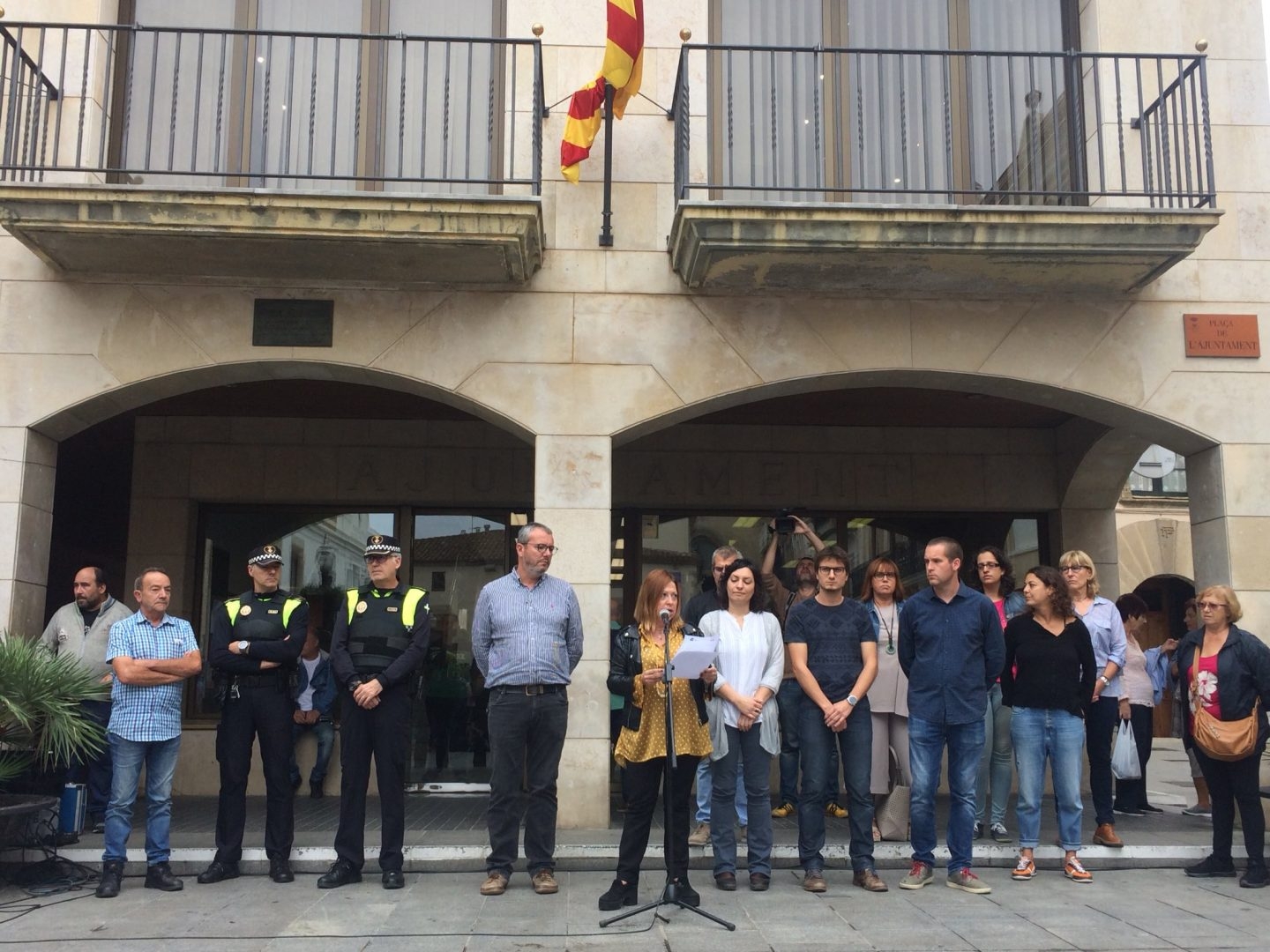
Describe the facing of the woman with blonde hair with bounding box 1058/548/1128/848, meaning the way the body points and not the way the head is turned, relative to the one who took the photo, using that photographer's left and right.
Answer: facing the viewer and to the left of the viewer

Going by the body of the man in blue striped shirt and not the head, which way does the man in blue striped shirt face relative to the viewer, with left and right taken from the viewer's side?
facing the viewer

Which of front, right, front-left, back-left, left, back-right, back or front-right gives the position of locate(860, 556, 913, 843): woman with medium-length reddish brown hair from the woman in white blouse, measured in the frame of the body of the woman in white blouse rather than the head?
back-left

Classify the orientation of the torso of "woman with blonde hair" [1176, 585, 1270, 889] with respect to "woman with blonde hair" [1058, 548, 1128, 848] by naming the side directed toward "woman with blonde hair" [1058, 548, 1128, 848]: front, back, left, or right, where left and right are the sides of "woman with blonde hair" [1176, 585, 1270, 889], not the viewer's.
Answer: right

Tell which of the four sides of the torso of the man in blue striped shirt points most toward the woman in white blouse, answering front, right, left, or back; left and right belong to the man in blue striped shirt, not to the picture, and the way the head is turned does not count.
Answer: left

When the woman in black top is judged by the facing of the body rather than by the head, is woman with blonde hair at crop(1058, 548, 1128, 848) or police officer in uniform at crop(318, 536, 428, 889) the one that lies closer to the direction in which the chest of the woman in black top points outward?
the police officer in uniform

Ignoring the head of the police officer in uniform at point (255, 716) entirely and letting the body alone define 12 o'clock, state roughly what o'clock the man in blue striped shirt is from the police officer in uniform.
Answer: The man in blue striped shirt is roughly at 10 o'clock from the police officer in uniform.

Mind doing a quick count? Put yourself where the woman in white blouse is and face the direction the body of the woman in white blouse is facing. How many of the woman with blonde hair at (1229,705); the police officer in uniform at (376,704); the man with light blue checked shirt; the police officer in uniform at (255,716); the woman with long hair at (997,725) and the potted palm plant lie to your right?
4

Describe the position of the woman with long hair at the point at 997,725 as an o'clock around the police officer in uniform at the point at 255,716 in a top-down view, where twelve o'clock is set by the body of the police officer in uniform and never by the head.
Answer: The woman with long hair is roughly at 9 o'clock from the police officer in uniform.

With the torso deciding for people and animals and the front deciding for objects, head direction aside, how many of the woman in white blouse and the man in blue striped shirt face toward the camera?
2

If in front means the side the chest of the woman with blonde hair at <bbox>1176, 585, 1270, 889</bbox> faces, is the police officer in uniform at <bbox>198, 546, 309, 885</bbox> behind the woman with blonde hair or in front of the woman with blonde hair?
in front

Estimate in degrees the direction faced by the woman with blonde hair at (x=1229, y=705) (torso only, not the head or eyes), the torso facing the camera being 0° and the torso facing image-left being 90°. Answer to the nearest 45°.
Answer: approximately 45°

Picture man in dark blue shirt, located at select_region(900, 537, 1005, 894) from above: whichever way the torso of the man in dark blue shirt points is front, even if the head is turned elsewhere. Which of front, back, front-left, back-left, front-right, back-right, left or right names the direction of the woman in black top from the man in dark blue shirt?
back-left

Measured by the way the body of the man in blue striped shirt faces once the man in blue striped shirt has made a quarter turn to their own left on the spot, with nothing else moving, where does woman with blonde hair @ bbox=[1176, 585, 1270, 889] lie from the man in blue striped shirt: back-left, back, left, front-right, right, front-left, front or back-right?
front

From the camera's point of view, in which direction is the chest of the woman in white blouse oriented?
toward the camera
